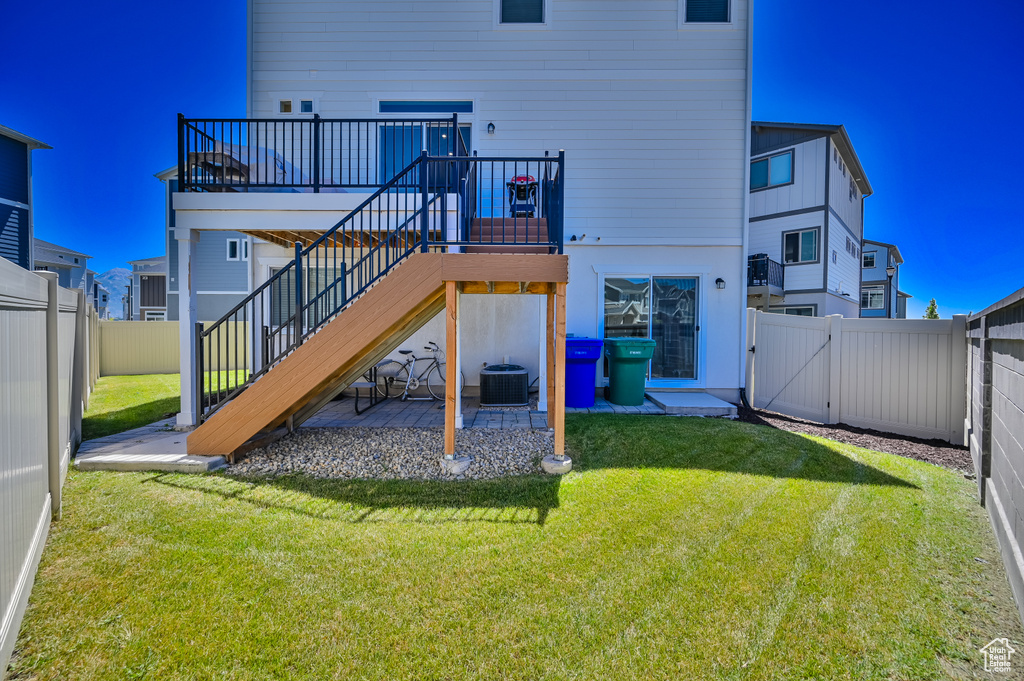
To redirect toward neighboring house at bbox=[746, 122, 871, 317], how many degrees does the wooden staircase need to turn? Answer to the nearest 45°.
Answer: approximately 180°

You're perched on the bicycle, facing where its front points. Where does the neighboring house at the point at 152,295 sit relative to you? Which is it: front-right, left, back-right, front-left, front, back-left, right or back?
back-left

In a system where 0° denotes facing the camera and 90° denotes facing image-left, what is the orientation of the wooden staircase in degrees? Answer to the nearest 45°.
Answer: approximately 90°

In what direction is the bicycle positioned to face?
to the viewer's right

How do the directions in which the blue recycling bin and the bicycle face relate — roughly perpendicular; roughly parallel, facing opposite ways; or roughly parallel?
roughly perpendicular

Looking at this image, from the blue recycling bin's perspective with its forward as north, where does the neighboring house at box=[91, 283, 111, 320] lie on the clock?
The neighboring house is roughly at 4 o'clock from the blue recycling bin.

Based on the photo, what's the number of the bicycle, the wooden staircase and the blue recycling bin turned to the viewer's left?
1

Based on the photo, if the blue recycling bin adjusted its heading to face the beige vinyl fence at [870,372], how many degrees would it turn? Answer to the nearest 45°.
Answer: approximately 90° to its left

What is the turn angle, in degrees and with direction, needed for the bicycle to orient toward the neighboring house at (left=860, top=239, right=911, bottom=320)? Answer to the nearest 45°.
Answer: approximately 45° to its left

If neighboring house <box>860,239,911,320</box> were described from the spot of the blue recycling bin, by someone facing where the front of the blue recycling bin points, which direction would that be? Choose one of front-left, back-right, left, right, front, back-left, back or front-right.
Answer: back-left

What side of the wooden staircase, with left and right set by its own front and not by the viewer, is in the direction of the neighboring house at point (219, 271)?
right

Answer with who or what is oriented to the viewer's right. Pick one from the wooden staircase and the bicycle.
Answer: the bicycle

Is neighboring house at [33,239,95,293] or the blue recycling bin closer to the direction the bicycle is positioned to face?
the blue recycling bin

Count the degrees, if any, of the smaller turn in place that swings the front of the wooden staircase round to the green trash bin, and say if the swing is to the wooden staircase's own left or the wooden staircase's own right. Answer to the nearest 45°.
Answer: approximately 180°

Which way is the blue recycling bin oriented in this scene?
toward the camera

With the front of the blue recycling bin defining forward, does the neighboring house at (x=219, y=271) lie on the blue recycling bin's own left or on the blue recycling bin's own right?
on the blue recycling bin's own right

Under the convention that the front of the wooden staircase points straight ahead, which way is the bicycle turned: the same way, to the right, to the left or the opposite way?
the opposite way
